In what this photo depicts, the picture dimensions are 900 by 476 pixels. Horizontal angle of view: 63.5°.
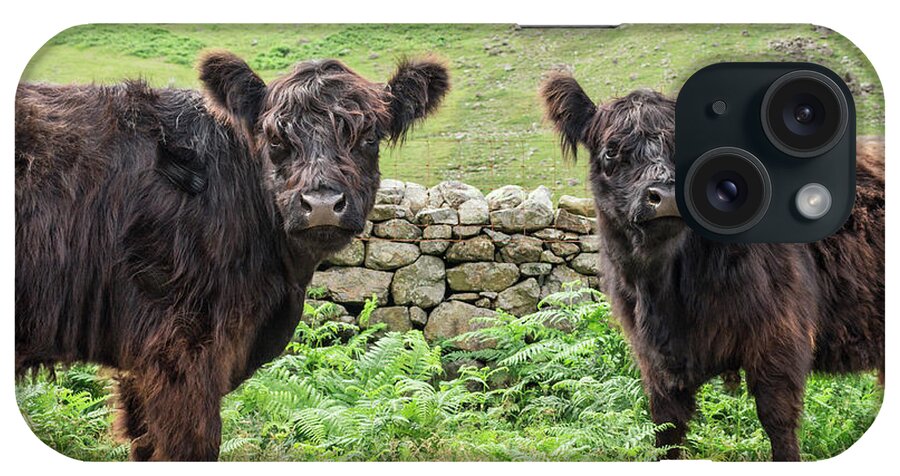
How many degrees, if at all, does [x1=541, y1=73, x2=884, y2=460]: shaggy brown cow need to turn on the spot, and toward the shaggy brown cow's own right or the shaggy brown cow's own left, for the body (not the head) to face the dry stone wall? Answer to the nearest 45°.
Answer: approximately 45° to the shaggy brown cow's own right

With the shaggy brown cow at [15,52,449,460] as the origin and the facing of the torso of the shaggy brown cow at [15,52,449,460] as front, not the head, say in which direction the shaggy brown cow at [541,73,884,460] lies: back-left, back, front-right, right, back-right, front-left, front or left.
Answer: front

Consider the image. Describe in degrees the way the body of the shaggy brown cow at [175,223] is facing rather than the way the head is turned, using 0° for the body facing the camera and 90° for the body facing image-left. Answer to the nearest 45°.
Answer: approximately 270°

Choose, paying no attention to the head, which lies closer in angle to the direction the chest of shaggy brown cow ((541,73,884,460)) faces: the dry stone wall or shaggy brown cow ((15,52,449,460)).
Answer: the shaggy brown cow

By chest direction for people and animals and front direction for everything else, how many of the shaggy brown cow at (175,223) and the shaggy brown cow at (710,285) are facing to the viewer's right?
1

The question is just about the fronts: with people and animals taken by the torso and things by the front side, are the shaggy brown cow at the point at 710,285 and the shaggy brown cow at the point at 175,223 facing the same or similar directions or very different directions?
very different directions

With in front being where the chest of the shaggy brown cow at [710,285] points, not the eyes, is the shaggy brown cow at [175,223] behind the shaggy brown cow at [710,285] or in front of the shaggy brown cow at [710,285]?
in front
